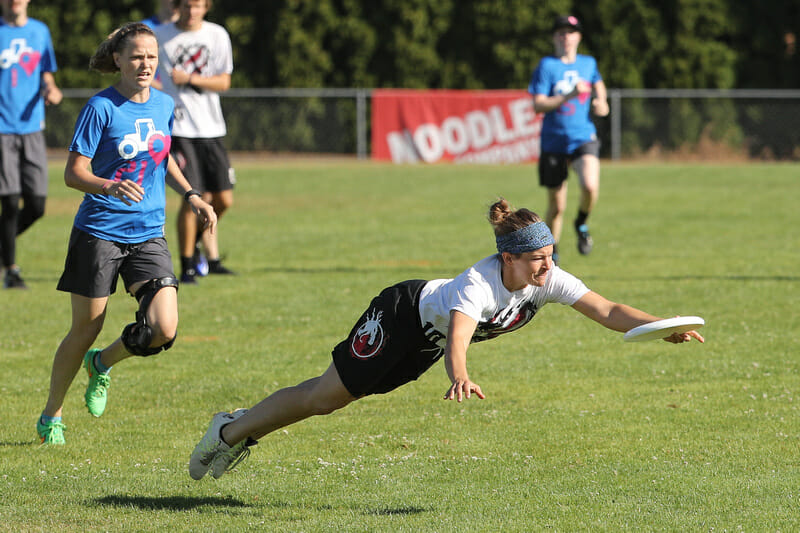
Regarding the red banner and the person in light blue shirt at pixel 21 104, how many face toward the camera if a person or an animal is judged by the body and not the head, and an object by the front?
2

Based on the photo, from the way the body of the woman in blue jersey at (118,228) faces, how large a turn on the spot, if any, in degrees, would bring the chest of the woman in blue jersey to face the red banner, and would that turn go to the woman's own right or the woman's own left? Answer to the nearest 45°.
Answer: approximately 135° to the woman's own left

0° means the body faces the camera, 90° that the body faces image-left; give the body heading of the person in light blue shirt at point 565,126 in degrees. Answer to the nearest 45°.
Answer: approximately 0°

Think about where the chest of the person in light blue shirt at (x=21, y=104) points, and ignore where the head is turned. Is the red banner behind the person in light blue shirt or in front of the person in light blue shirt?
behind

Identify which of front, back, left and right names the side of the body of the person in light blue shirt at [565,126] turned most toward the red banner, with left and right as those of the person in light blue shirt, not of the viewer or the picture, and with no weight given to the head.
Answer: back

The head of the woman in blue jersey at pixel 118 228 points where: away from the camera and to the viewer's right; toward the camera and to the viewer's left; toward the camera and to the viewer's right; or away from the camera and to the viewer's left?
toward the camera and to the viewer's right

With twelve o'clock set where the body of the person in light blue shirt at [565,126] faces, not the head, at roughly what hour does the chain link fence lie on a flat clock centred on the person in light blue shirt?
The chain link fence is roughly at 6 o'clock from the person in light blue shirt.

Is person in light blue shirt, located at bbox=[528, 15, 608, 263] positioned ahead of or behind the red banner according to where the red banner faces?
ahead

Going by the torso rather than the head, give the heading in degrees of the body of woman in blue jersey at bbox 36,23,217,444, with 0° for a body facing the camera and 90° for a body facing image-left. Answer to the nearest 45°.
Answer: approximately 315°

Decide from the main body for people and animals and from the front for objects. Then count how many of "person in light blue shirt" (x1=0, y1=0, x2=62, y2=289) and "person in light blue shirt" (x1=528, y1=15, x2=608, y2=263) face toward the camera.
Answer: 2

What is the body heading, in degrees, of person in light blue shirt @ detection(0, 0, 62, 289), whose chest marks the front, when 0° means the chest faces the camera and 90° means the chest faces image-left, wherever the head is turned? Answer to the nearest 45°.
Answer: approximately 0°

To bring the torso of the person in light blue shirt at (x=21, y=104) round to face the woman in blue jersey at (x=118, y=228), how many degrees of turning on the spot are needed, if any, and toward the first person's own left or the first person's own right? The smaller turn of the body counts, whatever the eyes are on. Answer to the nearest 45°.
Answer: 0° — they already face them

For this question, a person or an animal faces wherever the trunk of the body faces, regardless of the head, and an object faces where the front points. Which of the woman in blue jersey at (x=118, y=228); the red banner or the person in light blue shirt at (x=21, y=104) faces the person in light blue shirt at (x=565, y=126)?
the red banner
